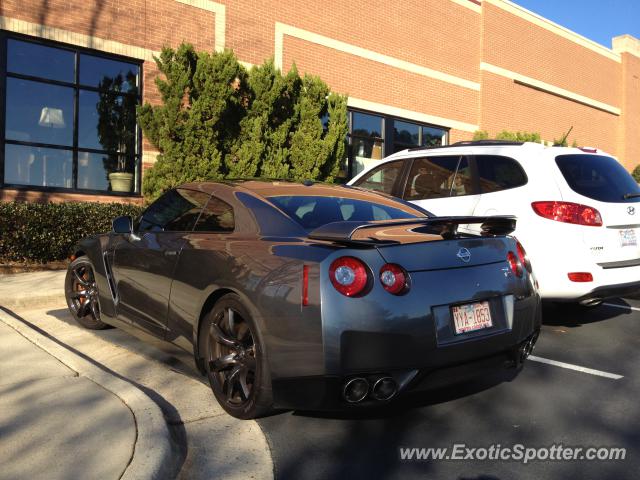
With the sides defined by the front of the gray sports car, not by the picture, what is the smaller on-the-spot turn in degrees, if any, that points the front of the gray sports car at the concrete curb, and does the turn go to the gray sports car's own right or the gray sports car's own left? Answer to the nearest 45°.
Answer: approximately 45° to the gray sports car's own left

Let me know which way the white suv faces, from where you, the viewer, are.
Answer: facing away from the viewer and to the left of the viewer

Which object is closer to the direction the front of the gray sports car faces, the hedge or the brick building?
the hedge

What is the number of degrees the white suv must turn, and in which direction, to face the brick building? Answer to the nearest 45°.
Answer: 0° — it already faces it

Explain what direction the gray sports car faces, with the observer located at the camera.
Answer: facing away from the viewer and to the left of the viewer

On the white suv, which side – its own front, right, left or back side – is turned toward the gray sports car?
left
